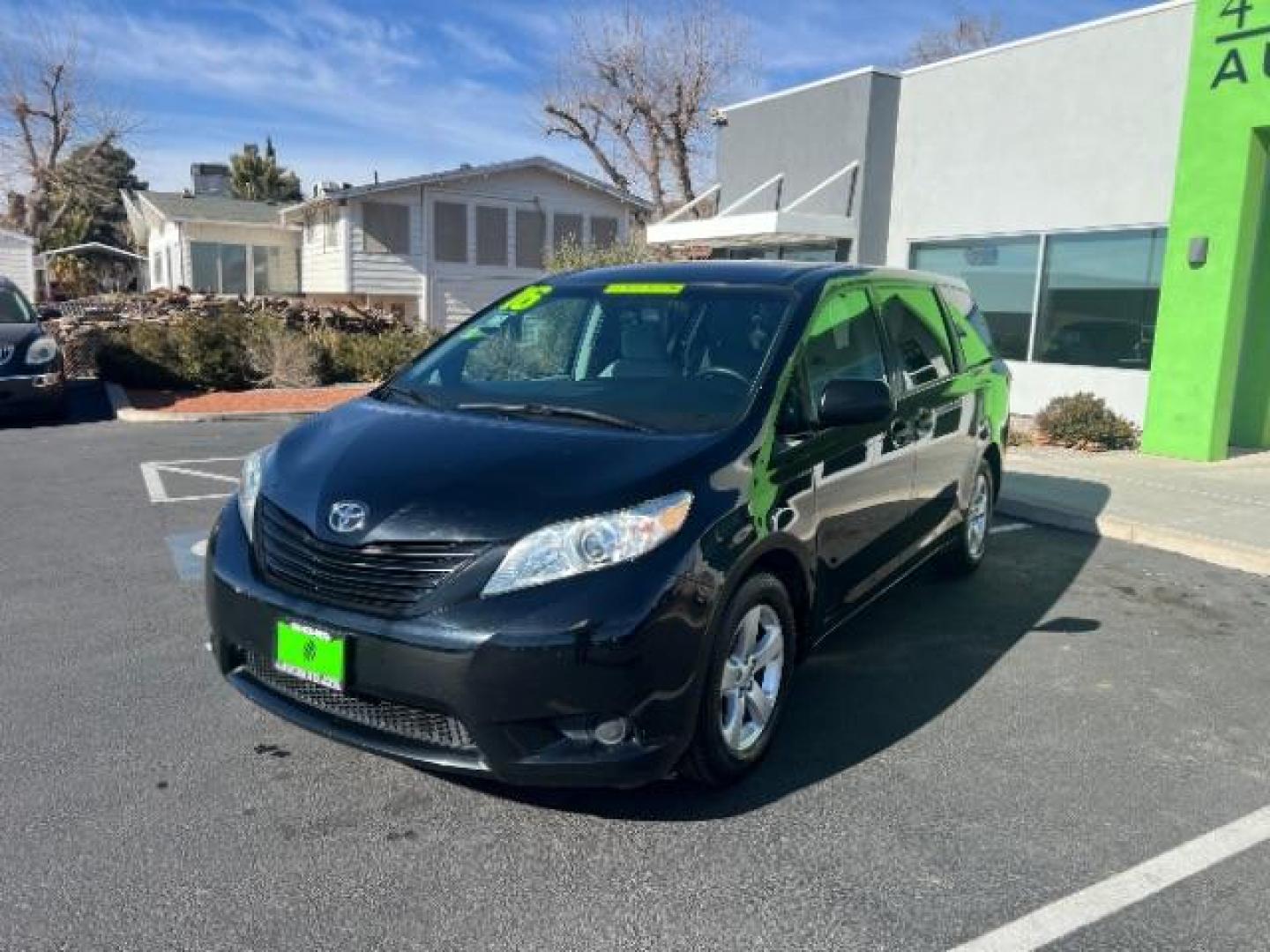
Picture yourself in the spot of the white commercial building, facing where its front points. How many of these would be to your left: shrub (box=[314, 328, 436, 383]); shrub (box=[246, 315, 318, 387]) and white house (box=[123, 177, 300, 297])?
0

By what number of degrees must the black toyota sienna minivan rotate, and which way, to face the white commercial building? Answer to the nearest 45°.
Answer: approximately 180°

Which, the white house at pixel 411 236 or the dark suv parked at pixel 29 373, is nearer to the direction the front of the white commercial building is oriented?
the dark suv parked

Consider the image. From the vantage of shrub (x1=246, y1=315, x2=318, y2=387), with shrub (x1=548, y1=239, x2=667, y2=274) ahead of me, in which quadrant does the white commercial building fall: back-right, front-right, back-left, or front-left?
front-right

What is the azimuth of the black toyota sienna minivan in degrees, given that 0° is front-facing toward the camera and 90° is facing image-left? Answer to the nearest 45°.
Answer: approximately 45°

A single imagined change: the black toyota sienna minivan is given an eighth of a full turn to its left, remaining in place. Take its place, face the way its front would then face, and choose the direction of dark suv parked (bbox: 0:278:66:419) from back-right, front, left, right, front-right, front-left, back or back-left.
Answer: back-right

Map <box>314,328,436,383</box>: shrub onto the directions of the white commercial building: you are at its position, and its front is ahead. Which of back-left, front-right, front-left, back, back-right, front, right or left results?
front-right

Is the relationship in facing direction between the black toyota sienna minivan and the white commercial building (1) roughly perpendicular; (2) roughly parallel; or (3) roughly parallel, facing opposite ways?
roughly parallel

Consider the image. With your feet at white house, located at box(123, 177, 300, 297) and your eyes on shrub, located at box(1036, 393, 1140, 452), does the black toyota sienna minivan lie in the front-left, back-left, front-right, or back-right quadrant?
front-right

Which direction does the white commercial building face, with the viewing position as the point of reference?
facing the viewer and to the left of the viewer

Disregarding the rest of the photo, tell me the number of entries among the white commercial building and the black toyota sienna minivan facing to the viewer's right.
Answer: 0

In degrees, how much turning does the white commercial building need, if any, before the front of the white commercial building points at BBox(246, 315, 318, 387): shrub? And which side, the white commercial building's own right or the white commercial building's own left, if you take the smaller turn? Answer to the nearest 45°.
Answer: approximately 45° to the white commercial building's own right

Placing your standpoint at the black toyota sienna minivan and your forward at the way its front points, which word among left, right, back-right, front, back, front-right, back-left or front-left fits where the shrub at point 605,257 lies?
back-right

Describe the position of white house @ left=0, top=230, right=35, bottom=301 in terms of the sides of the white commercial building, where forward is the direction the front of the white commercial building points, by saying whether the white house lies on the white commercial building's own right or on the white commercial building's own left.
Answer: on the white commercial building's own right

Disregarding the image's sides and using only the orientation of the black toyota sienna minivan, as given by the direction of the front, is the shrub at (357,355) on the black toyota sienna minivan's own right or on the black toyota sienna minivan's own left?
on the black toyota sienna minivan's own right

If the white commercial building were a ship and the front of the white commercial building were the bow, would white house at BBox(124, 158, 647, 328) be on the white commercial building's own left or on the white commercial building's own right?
on the white commercial building's own right
